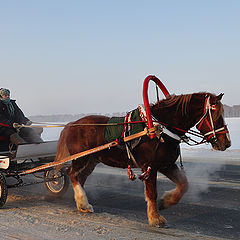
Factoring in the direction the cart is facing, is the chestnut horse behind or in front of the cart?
in front

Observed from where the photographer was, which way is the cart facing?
facing the viewer and to the right of the viewer

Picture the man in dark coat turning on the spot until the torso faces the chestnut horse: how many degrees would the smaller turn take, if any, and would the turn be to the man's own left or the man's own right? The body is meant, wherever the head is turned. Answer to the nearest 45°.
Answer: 0° — they already face it
